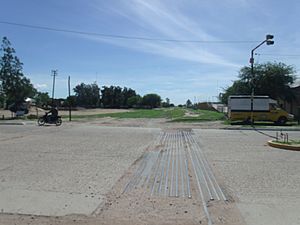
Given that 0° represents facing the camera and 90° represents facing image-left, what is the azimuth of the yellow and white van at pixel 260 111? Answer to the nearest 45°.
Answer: approximately 270°

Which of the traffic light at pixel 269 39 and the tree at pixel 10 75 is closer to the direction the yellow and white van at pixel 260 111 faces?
the traffic light

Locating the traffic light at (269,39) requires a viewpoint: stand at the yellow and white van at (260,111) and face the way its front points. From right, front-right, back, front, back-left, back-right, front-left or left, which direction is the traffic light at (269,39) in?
right

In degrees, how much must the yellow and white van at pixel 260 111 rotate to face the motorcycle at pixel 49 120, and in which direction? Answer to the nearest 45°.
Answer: approximately 135° to its right

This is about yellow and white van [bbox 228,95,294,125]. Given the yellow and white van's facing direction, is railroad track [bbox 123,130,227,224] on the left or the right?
on its right

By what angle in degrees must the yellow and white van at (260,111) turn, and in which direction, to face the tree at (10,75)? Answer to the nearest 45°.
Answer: approximately 180°
